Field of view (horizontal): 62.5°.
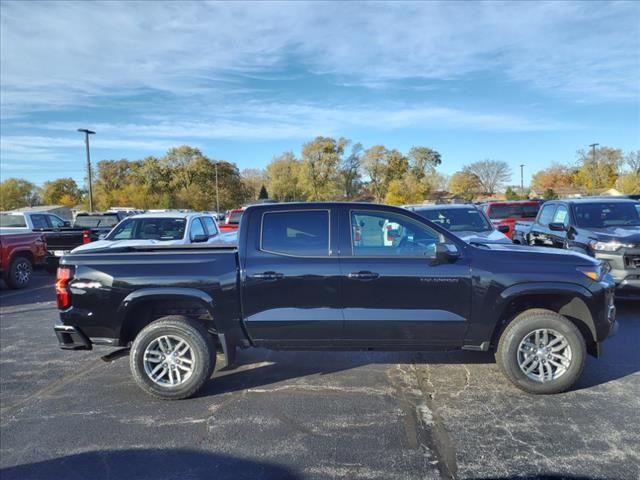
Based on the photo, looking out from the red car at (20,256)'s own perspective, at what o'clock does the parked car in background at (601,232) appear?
The parked car in background is roughly at 6 o'clock from the red car.

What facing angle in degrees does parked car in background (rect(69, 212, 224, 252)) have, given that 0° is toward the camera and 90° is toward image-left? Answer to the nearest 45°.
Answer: approximately 45°

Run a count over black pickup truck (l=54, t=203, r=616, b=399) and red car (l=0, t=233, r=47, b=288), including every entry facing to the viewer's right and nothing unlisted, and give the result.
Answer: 1

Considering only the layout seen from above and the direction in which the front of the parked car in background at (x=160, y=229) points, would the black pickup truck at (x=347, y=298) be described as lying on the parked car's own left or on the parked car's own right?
on the parked car's own left

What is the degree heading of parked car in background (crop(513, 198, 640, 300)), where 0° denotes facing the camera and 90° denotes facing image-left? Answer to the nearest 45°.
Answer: approximately 315°

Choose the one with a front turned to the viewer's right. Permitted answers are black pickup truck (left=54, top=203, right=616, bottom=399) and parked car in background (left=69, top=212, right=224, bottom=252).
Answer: the black pickup truck

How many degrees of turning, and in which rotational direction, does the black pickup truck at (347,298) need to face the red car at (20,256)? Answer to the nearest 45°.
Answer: approximately 135° to its left

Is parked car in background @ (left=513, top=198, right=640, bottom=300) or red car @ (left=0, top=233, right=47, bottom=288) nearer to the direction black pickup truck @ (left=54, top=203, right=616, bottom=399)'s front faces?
the parked car in background

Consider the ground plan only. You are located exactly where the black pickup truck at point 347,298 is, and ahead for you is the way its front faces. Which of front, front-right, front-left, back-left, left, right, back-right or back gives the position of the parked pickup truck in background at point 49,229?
back-left

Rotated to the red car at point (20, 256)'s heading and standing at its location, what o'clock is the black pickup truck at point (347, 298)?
The black pickup truck is roughly at 7 o'clock from the red car.

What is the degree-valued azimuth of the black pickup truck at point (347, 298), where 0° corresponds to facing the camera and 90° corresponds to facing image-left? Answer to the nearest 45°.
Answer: approximately 270°
